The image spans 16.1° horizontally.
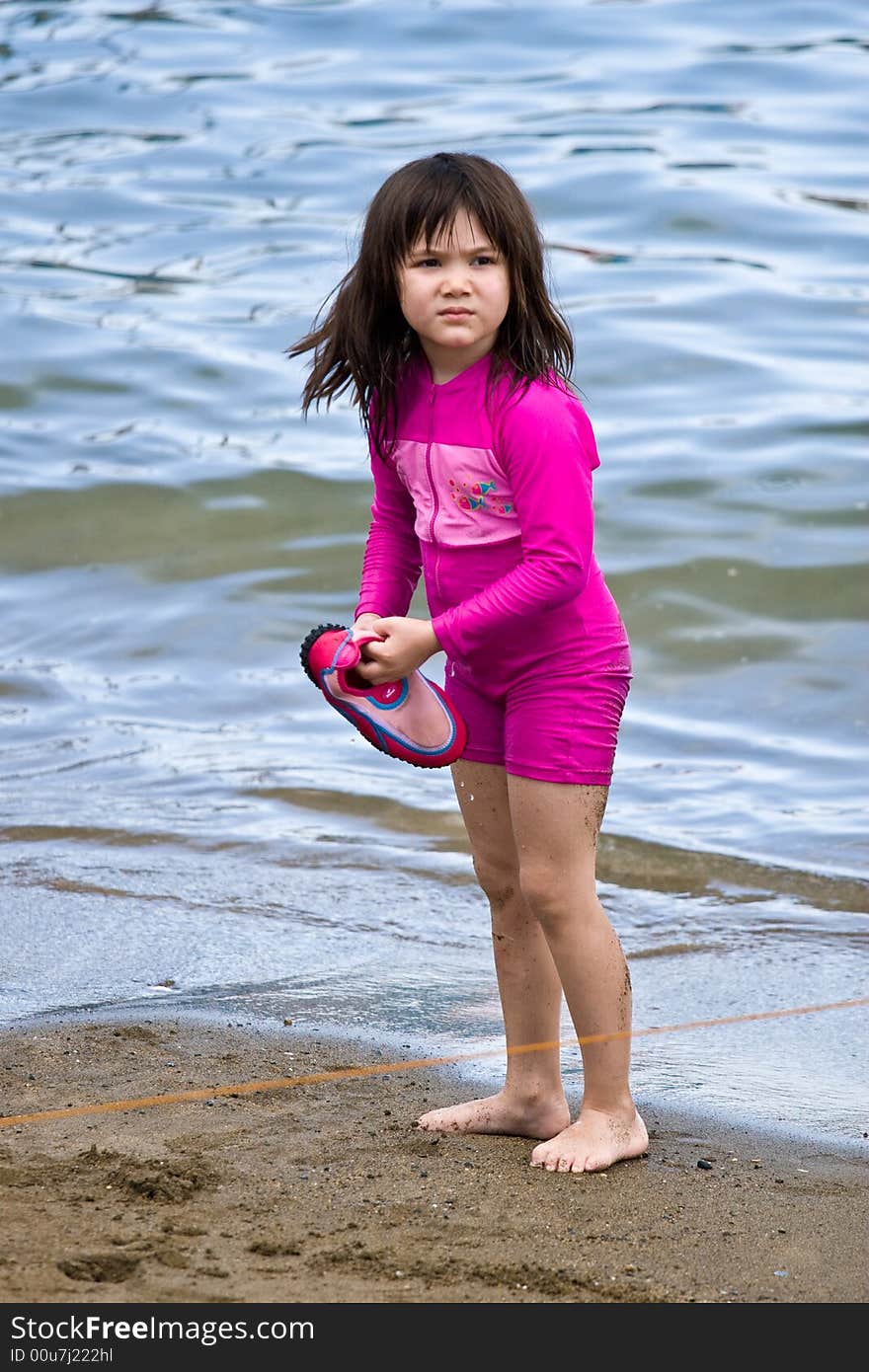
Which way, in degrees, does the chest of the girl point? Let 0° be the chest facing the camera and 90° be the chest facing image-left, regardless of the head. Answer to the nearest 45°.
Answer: approximately 45°
